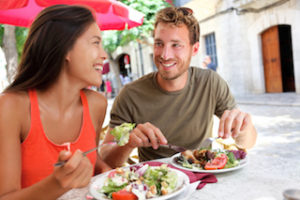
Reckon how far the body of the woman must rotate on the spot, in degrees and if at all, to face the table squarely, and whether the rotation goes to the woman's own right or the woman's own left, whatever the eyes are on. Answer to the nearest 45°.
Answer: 0° — they already face it

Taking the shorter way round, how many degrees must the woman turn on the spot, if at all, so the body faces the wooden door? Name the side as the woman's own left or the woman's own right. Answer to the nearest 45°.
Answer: approximately 90° to the woman's own left

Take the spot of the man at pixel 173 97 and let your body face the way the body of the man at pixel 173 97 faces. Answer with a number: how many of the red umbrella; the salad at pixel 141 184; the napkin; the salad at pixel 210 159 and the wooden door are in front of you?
3

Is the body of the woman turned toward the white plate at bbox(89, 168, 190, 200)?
yes

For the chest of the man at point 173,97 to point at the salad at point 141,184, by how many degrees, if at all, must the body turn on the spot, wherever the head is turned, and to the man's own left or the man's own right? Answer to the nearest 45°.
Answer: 0° — they already face it

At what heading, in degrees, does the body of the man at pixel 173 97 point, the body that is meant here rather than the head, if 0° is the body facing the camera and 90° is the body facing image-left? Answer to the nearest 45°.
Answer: approximately 0°

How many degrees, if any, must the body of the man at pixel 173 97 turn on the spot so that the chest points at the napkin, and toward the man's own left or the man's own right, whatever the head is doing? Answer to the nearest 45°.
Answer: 0° — they already face it

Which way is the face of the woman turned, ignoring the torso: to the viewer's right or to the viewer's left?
to the viewer's right

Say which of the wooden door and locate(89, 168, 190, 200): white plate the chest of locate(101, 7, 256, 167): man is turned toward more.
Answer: the white plate
